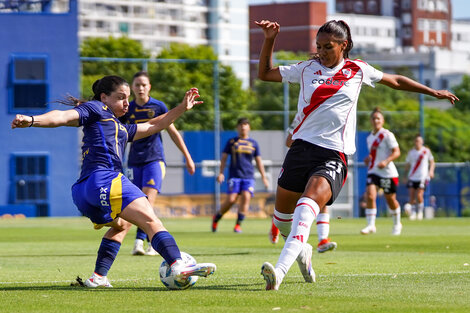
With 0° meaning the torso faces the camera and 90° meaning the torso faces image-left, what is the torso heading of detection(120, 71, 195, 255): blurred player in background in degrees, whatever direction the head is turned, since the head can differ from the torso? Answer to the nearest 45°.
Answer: approximately 0°

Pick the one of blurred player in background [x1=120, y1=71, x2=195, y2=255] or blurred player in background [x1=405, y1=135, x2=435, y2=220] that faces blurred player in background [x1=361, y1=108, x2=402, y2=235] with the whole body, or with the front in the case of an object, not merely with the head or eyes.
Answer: blurred player in background [x1=405, y1=135, x2=435, y2=220]

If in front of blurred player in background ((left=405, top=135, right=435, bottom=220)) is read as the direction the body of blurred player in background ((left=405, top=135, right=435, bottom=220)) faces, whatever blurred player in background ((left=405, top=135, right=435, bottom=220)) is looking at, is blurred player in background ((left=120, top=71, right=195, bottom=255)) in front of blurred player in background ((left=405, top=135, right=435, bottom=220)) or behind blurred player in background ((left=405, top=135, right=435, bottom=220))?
in front

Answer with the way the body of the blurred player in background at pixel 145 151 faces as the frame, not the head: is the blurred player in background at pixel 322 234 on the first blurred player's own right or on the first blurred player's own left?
on the first blurred player's own left

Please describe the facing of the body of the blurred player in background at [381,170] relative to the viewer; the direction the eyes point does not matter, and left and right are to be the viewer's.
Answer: facing the viewer and to the left of the viewer

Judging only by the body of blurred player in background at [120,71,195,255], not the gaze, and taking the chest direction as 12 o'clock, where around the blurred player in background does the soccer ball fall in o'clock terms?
The soccer ball is roughly at 12 o'clock from the blurred player in background.

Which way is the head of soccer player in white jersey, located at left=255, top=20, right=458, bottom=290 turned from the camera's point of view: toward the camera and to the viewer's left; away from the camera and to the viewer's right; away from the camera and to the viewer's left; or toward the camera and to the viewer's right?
toward the camera and to the viewer's left

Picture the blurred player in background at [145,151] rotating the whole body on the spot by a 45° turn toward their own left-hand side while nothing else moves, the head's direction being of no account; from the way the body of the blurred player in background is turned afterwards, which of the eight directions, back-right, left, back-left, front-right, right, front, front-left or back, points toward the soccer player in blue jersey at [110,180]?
front-right

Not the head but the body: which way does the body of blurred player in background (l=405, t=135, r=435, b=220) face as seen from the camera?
toward the camera

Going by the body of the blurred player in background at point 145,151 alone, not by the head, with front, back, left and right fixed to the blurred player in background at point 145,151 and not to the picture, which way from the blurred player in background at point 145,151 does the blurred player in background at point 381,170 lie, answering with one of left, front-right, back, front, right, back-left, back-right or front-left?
back-left
